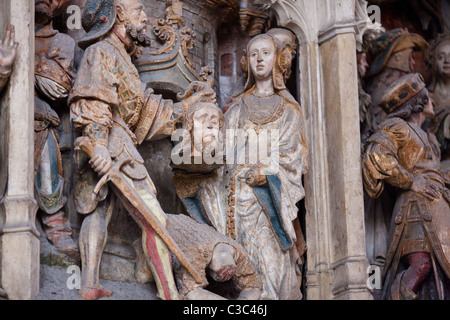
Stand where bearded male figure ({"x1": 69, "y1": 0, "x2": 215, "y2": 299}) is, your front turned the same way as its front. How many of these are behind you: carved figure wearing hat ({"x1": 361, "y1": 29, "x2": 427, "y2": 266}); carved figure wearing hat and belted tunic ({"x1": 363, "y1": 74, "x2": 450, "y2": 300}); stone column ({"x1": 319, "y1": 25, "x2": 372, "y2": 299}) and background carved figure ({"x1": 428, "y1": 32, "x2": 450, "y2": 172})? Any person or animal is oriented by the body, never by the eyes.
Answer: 0

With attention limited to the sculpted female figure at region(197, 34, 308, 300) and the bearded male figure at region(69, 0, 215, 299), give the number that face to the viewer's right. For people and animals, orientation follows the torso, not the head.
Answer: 1

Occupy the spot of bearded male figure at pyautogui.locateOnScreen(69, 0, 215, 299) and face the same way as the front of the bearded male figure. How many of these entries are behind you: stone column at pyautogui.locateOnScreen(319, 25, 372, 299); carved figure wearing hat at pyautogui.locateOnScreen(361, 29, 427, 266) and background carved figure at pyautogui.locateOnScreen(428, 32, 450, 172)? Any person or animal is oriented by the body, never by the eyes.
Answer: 0

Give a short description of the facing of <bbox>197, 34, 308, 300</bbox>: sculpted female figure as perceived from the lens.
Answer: facing the viewer and to the left of the viewer

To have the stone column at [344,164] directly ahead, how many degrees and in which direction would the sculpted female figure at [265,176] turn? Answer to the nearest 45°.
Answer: approximately 135° to its left

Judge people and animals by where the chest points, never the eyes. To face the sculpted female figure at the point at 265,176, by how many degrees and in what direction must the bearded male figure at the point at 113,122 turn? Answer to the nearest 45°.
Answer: approximately 45° to its left

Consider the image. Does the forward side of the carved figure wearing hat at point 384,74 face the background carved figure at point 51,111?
no

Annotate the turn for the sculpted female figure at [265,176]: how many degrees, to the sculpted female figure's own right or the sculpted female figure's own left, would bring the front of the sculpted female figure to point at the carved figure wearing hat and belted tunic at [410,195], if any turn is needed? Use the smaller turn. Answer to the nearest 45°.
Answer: approximately 135° to the sculpted female figure's own left

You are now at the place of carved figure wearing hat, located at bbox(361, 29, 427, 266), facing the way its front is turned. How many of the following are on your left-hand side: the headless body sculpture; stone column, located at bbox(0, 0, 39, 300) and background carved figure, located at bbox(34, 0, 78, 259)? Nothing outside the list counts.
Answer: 0

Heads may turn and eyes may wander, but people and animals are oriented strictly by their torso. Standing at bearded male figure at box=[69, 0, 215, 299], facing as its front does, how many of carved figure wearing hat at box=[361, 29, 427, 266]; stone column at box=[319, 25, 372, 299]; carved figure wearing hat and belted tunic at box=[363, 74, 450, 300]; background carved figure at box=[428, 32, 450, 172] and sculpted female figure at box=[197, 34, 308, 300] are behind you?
0

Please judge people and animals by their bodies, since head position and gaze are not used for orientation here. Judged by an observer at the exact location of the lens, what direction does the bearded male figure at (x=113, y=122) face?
facing to the right of the viewer
